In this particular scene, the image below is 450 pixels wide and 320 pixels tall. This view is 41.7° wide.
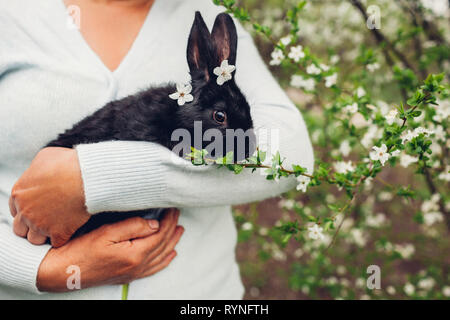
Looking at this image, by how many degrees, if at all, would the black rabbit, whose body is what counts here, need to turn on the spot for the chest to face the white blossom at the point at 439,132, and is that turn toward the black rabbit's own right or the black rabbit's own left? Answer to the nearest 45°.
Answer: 0° — it already faces it

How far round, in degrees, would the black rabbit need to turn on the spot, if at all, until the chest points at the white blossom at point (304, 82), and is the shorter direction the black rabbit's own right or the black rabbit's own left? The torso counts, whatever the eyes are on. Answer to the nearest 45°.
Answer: approximately 45° to the black rabbit's own left

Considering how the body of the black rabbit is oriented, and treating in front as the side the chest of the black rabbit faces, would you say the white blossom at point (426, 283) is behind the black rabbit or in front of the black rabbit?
in front

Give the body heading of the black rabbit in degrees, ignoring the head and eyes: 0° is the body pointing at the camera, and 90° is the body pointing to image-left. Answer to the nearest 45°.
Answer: approximately 270°
